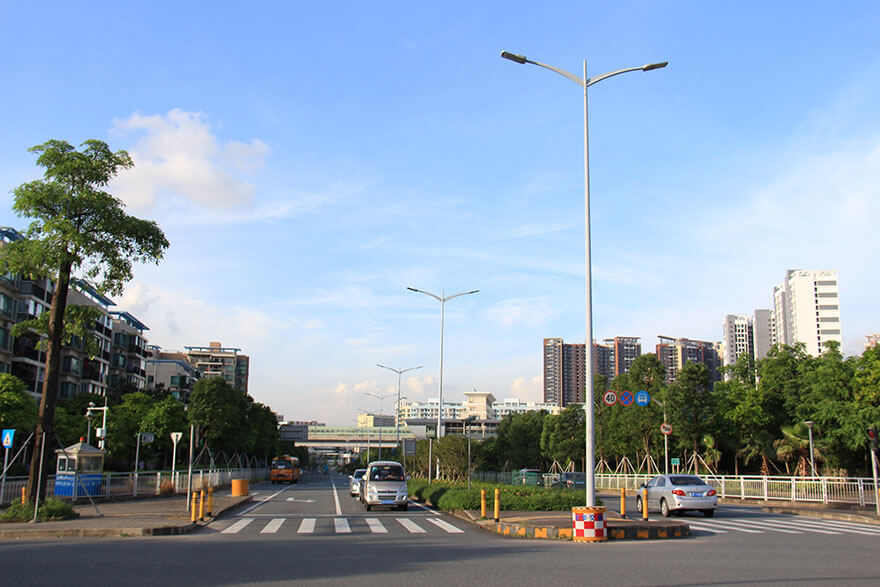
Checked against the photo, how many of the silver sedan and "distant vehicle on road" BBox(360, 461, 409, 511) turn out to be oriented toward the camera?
1

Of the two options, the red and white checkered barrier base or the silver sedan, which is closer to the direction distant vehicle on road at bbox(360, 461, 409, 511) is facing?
the red and white checkered barrier base

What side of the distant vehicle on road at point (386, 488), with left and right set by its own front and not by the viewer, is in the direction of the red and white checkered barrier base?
front

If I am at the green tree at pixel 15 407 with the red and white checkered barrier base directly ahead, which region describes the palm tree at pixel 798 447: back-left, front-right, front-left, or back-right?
front-left

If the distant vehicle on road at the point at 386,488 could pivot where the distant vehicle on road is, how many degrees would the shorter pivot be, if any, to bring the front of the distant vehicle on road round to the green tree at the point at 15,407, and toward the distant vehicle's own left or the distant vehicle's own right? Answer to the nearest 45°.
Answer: approximately 135° to the distant vehicle's own right

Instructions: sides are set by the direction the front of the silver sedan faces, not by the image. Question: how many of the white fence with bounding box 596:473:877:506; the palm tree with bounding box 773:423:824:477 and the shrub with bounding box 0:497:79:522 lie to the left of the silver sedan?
1

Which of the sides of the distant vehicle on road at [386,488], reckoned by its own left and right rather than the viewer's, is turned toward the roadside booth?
right

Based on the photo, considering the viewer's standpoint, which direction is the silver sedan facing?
facing away from the viewer and to the left of the viewer

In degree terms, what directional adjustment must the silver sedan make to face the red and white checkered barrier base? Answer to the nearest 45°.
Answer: approximately 135° to its left

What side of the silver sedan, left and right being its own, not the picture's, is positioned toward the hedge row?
left

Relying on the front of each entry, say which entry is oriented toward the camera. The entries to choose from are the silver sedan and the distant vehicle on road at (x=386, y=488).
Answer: the distant vehicle on road

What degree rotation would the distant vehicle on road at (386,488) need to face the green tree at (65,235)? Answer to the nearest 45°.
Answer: approximately 45° to its right

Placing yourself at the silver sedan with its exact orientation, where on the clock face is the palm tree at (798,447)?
The palm tree is roughly at 2 o'clock from the silver sedan.

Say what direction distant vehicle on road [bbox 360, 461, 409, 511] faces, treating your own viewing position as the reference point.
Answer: facing the viewer
